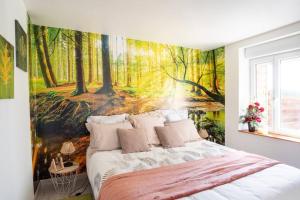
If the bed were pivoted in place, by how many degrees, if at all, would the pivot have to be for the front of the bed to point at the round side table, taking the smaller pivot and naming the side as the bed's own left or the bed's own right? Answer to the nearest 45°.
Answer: approximately 135° to the bed's own right

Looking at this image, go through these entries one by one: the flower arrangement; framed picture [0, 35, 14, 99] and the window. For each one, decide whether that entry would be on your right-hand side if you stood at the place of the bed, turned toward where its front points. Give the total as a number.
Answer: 1

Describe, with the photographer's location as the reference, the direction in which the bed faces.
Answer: facing the viewer and to the right of the viewer

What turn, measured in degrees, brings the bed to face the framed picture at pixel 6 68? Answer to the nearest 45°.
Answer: approximately 90° to its right

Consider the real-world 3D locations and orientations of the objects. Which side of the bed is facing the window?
left

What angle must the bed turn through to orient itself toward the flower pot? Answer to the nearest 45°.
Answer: approximately 90° to its left
